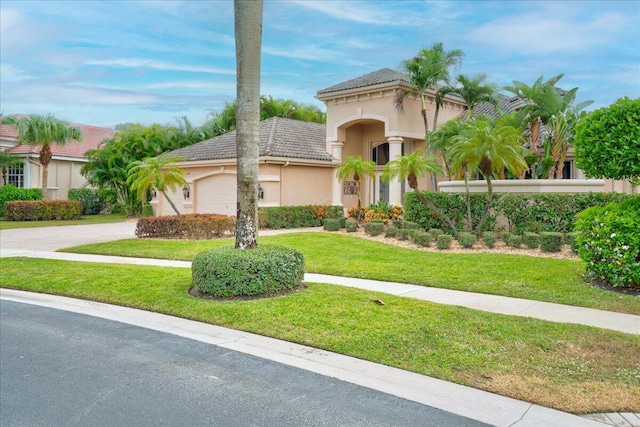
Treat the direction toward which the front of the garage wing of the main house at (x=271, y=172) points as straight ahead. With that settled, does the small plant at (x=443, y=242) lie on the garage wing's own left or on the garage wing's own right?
on the garage wing's own left

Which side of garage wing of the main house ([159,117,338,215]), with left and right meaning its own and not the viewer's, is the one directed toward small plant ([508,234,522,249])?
left

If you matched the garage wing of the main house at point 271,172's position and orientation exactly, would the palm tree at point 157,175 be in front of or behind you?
in front

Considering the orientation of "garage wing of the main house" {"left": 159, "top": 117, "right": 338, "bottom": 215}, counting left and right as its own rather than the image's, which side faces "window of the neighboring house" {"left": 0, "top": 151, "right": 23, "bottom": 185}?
right

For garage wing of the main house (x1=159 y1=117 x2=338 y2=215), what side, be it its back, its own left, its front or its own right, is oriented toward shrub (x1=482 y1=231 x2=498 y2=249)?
left

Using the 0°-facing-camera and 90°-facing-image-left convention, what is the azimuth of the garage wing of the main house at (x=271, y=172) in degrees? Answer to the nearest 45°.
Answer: approximately 45°

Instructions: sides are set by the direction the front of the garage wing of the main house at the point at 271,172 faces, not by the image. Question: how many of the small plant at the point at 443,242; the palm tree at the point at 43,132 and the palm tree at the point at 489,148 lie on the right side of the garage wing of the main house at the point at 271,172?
1

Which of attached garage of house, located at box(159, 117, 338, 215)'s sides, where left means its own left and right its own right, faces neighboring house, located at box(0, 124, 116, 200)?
right
